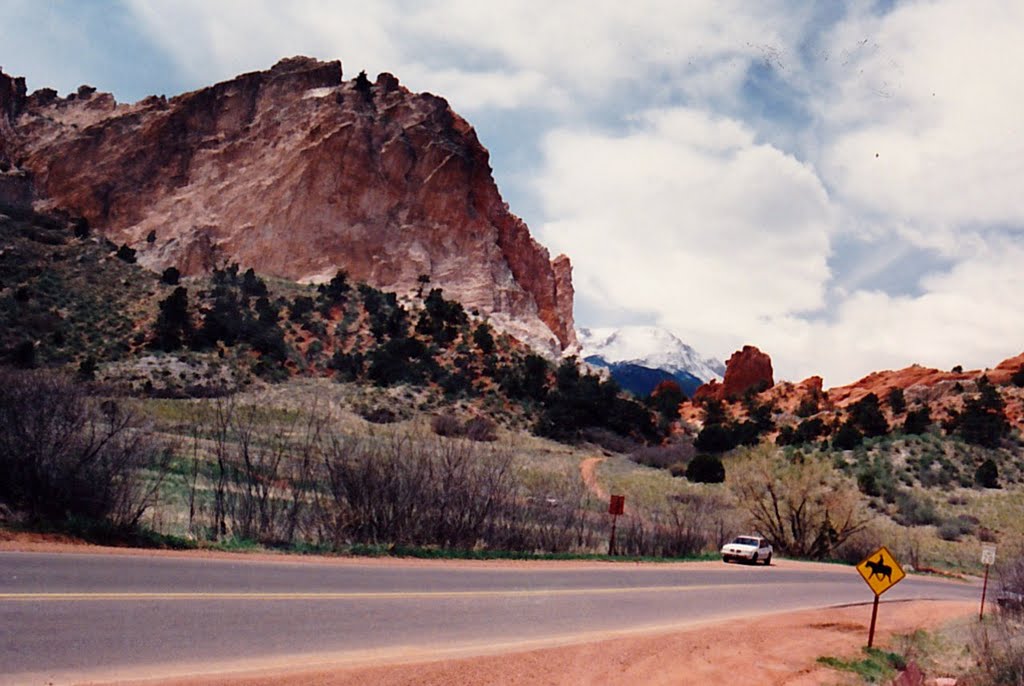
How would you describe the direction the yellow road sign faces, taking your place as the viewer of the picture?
facing the viewer

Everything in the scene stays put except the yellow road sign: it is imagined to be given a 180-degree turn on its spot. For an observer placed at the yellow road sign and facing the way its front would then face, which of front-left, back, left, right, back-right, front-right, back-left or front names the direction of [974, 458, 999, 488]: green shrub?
front

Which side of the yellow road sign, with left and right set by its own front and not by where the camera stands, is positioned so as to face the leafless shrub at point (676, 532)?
back

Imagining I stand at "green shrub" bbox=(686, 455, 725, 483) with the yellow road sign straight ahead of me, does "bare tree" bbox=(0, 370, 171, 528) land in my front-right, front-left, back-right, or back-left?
front-right

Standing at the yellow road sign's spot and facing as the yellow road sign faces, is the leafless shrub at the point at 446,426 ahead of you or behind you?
behind

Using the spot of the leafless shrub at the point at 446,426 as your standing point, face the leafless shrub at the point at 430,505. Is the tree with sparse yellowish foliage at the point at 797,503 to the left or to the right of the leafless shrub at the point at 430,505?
left

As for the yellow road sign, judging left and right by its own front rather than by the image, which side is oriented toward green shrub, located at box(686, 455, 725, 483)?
back

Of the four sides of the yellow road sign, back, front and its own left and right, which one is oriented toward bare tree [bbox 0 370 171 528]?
right

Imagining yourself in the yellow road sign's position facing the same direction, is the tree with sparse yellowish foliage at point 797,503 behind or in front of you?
behind

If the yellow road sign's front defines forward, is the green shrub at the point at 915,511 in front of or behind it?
behind
